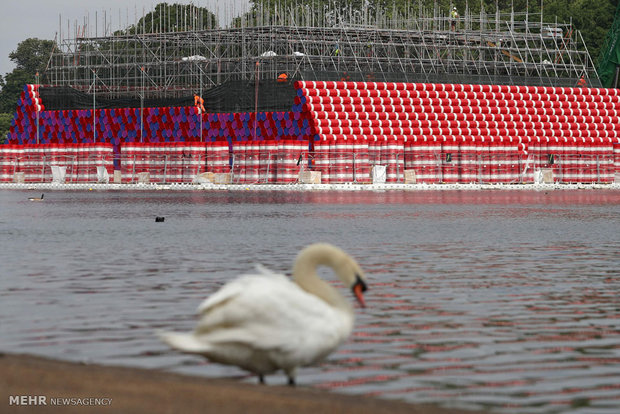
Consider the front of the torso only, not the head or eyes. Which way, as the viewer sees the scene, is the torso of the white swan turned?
to the viewer's right
